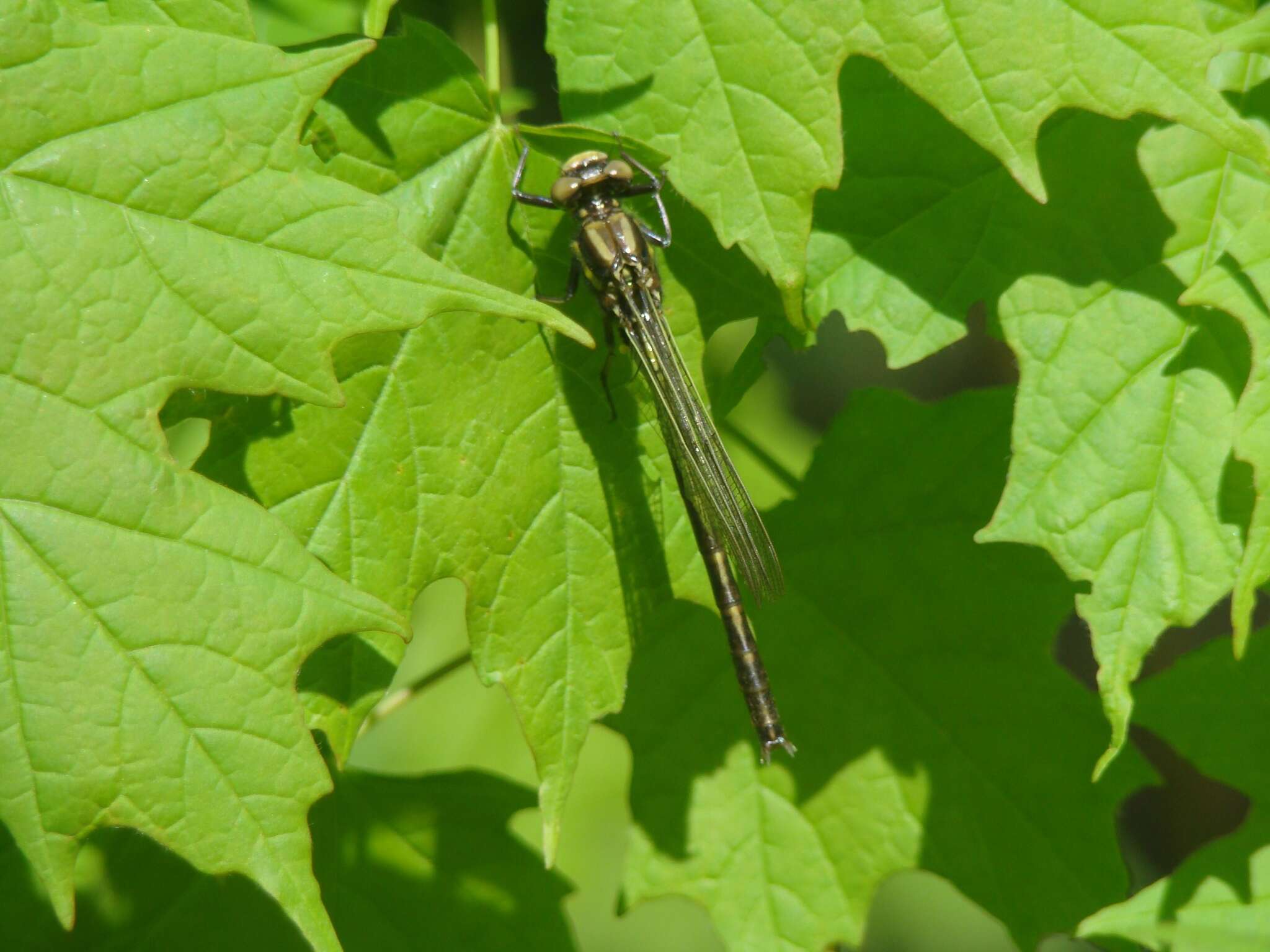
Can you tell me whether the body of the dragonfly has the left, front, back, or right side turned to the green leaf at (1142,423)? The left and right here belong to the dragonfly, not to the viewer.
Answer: right

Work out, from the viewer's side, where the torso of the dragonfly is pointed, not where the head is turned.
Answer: away from the camera

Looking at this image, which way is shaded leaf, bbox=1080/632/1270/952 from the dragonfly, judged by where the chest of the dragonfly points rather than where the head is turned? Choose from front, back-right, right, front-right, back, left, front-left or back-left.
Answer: right

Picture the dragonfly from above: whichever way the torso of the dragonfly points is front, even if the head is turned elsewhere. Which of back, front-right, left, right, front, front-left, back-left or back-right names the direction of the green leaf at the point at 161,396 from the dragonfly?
back-left
